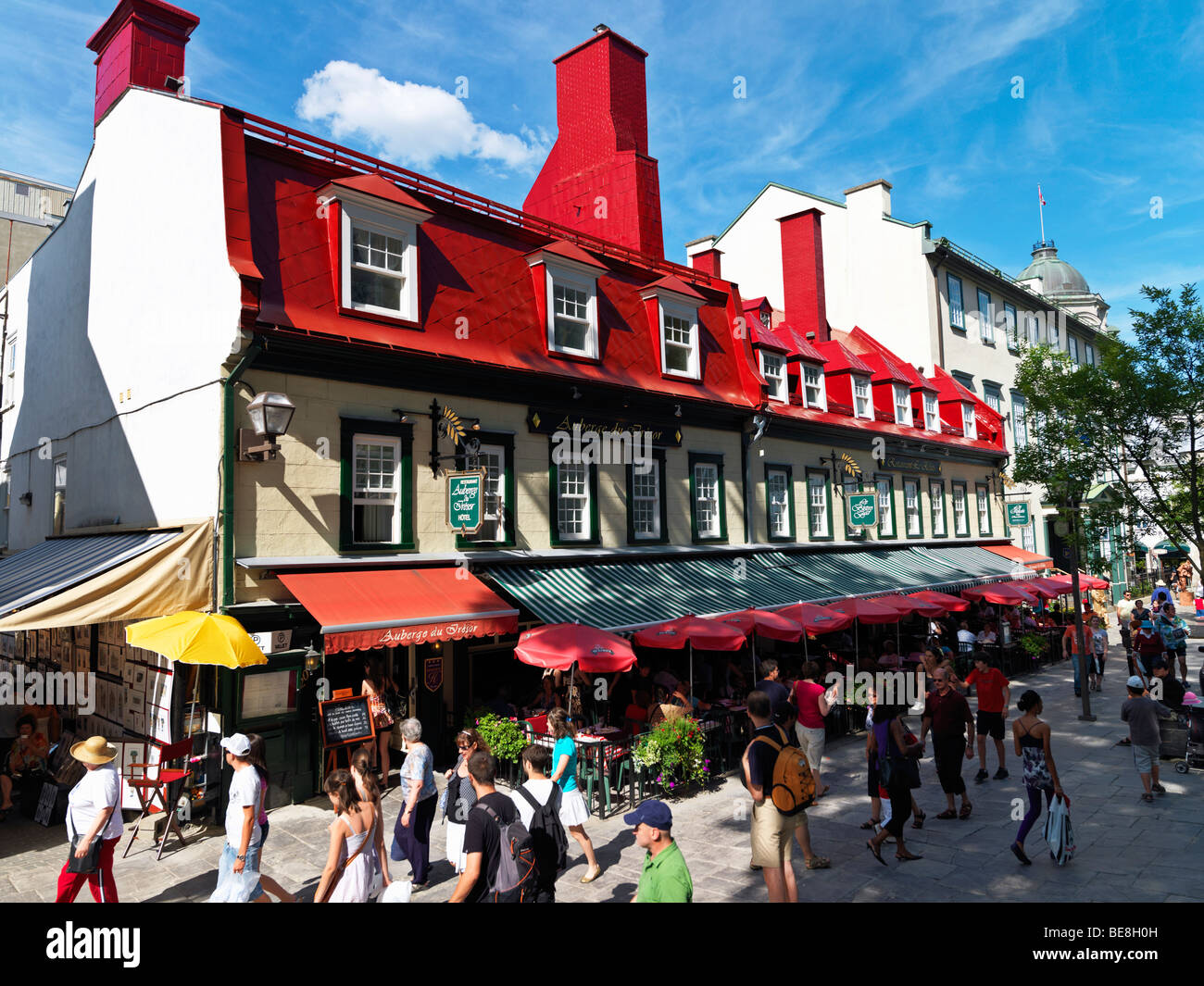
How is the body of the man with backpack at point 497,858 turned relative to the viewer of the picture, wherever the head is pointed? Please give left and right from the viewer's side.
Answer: facing away from the viewer and to the left of the viewer

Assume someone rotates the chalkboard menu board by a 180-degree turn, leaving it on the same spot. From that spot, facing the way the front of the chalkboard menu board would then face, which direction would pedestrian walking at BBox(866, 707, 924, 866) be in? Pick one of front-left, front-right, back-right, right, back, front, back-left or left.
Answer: back-right

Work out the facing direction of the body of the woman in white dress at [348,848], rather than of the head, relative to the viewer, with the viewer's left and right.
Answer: facing away from the viewer and to the left of the viewer

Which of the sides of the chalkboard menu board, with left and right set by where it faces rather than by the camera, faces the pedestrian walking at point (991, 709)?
left

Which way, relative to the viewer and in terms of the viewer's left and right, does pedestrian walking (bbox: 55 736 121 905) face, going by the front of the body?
facing to the left of the viewer
